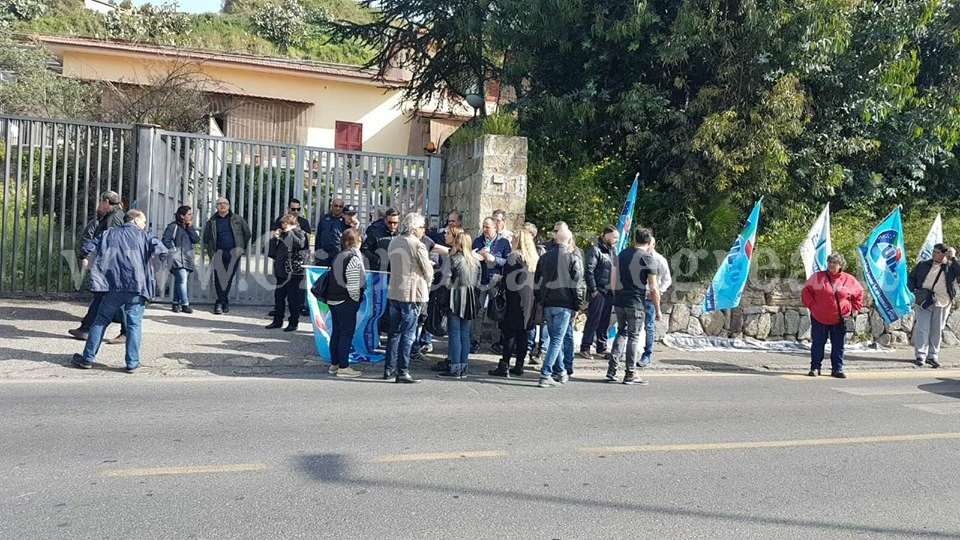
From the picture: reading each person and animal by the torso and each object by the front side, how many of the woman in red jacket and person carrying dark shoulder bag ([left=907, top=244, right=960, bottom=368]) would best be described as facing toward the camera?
2

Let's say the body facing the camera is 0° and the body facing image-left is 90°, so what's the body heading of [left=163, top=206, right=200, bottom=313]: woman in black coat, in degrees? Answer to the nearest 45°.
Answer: approximately 315°

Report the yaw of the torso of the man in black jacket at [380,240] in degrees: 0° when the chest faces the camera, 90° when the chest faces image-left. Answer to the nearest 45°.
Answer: approximately 315°

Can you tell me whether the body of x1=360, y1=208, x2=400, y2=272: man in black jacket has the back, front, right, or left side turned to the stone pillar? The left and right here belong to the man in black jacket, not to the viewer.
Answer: left

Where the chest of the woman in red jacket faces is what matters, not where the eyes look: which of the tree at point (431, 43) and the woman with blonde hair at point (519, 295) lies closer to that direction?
the woman with blonde hair

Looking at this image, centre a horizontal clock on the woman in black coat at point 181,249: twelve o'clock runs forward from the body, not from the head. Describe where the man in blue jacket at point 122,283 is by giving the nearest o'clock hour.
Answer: The man in blue jacket is roughly at 2 o'clock from the woman in black coat.

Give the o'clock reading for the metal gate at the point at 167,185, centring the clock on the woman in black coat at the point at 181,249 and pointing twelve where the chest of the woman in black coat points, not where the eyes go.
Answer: The metal gate is roughly at 7 o'clock from the woman in black coat.
